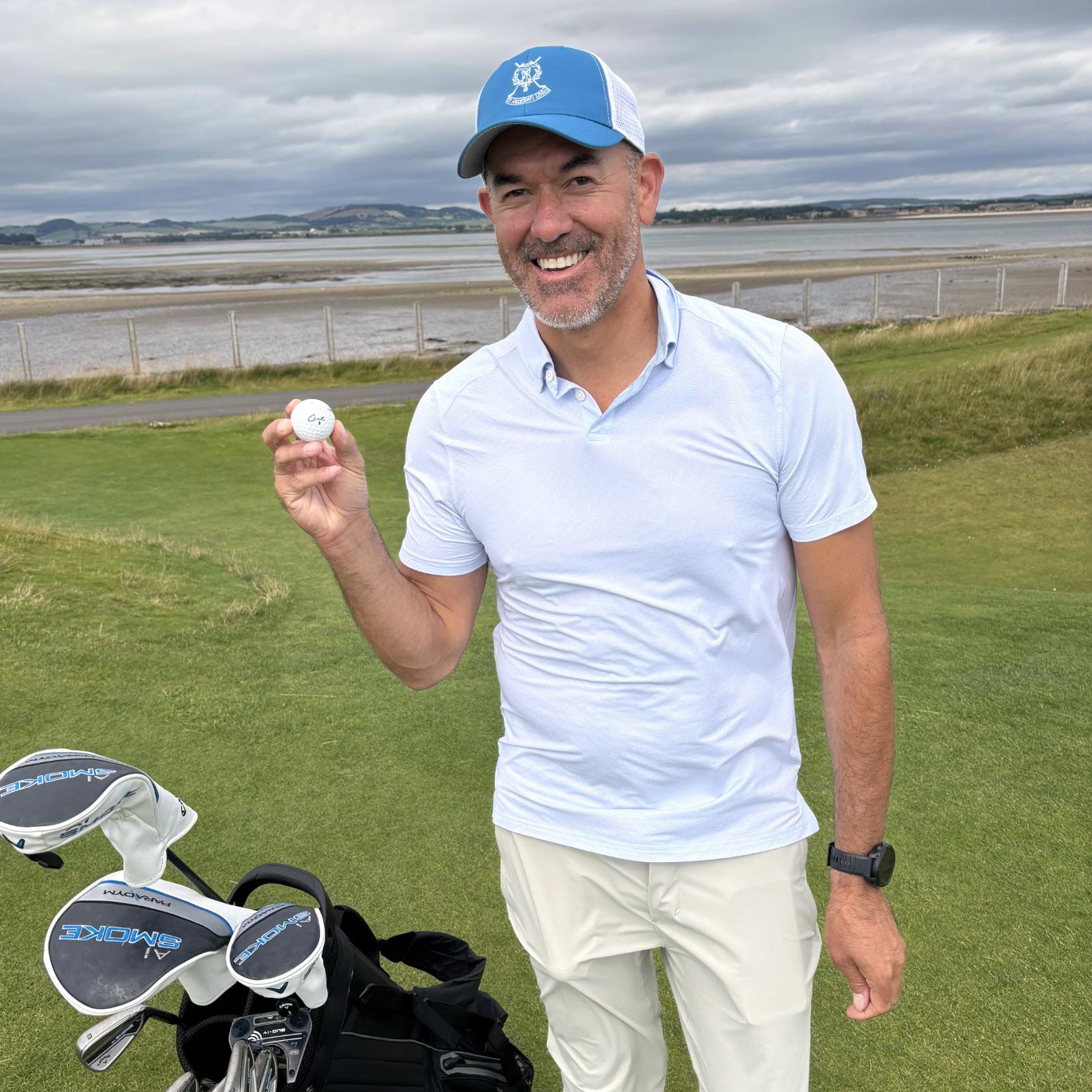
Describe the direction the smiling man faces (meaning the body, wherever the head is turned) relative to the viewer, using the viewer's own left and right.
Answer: facing the viewer

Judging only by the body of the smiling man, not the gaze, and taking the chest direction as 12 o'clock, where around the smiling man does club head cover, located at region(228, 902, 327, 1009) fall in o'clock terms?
The club head cover is roughly at 2 o'clock from the smiling man.

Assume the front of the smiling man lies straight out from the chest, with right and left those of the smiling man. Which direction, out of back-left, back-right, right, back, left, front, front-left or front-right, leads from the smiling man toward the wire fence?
back

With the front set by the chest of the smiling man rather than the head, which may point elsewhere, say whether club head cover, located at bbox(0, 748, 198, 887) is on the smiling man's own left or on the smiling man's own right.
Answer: on the smiling man's own right

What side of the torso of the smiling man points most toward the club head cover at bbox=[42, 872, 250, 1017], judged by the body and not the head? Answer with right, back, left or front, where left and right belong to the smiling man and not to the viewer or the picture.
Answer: right
